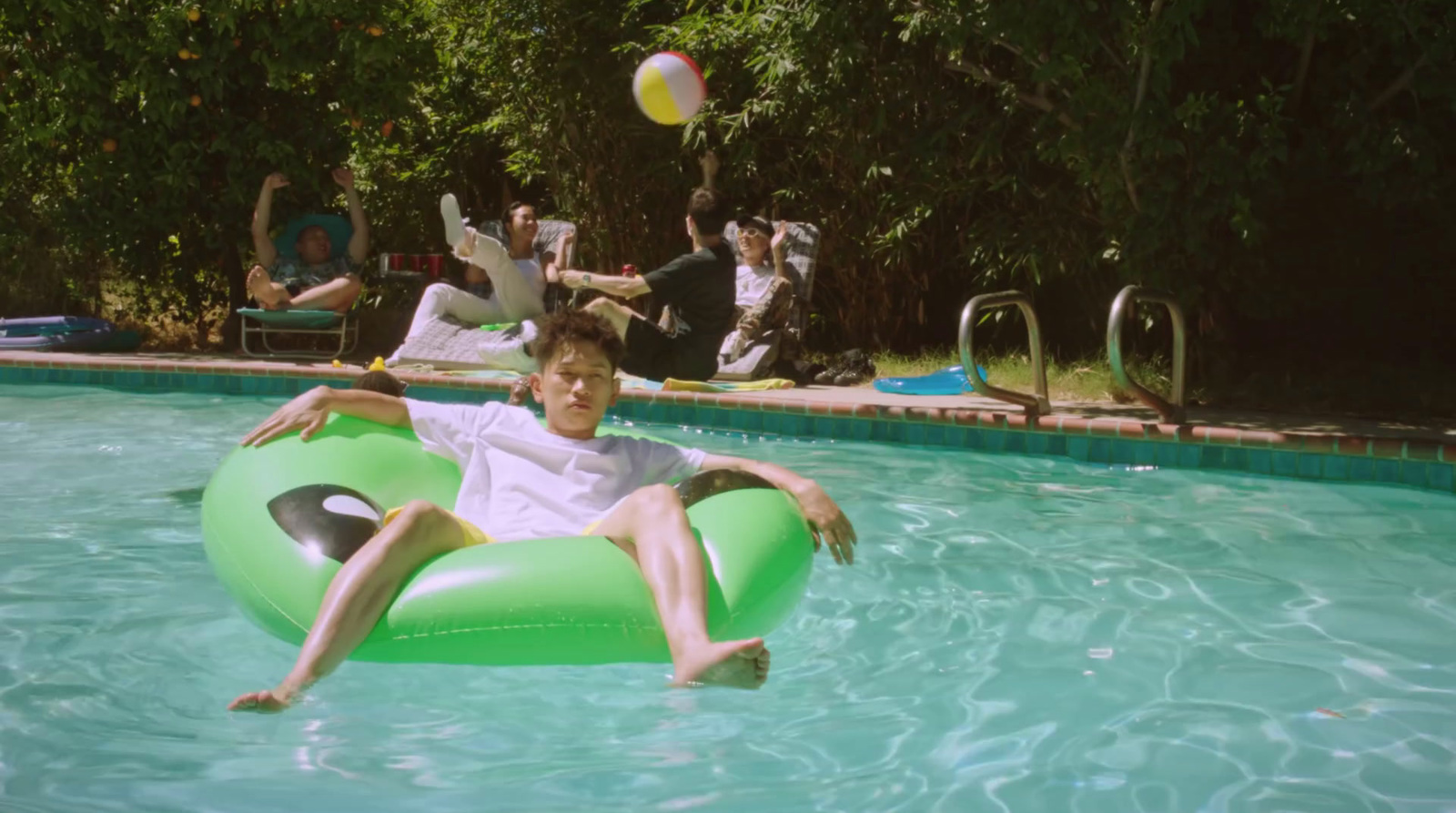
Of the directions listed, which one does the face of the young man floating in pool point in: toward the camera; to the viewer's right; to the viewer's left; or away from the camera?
toward the camera

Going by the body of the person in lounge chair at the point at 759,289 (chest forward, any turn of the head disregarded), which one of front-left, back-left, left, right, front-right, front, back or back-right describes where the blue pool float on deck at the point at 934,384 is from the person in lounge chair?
left

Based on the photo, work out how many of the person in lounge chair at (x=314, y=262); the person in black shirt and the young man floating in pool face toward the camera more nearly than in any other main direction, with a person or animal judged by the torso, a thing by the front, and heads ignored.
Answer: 2

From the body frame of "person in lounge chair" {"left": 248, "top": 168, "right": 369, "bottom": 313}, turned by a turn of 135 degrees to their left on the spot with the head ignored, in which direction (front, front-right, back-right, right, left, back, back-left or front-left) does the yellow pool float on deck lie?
right

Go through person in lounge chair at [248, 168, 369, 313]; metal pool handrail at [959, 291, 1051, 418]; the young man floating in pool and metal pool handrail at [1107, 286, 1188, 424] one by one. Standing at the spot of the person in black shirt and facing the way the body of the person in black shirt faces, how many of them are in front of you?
1

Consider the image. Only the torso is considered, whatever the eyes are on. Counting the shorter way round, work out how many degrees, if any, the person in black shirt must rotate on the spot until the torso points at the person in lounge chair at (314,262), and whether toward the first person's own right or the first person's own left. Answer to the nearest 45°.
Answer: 0° — they already face them

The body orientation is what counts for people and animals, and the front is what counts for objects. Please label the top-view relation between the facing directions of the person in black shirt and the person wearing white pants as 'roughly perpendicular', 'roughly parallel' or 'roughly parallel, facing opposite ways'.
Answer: roughly perpendicular

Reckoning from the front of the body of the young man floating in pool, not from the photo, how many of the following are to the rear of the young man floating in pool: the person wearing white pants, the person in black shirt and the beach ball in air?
3

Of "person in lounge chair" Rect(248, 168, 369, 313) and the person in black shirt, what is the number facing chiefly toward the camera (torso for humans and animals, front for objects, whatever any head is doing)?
1

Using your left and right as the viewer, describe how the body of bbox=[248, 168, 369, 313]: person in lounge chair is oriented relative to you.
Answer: facing the viewer

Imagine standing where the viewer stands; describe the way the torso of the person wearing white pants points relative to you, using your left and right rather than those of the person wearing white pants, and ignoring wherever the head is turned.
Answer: facing the viewer and to the left of the viewer

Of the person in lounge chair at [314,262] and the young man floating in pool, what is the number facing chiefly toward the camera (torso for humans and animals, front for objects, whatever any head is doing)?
2

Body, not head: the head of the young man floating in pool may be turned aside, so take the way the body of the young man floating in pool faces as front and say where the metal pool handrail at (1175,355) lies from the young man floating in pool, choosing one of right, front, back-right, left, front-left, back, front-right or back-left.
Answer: back-left

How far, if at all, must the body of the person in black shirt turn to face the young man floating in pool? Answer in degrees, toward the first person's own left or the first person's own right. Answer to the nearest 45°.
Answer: approximately 135° to the first person's own left

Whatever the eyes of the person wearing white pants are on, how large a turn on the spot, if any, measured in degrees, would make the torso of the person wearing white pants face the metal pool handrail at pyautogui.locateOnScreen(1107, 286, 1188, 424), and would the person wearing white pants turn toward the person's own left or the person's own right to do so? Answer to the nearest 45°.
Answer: approximately 90° to the person's own left

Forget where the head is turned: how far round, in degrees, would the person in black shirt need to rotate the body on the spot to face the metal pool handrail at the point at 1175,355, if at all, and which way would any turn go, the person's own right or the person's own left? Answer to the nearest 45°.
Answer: approximately 180°

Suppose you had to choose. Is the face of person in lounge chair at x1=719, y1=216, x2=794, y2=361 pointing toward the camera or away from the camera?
toward the camera

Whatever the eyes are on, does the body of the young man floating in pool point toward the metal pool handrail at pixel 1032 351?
no

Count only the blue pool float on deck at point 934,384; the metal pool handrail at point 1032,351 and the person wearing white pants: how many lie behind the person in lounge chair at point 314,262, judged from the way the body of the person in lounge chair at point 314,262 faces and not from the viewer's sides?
0

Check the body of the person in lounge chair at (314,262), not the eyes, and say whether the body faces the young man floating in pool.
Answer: yes

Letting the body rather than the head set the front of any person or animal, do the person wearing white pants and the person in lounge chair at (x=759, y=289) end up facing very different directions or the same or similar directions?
same or similar directions
